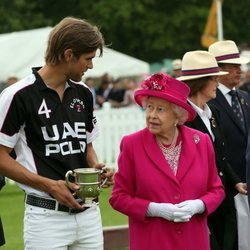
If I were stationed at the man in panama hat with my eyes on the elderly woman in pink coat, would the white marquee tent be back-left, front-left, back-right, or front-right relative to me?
back-right

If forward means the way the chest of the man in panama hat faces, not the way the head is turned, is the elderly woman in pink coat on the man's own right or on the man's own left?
on the man's own right

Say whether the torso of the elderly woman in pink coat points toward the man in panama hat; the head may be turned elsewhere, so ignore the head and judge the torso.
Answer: no

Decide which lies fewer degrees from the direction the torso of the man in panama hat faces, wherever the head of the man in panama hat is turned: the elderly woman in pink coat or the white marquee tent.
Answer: the elderly woman in pink coat

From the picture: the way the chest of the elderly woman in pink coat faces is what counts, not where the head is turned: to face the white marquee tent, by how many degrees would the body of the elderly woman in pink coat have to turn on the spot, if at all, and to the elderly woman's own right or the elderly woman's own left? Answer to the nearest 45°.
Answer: approximately 180°

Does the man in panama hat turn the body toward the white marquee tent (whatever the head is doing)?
no

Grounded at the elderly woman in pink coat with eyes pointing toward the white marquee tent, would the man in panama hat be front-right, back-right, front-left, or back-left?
front-right

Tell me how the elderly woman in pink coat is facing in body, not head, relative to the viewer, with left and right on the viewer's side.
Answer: facing the viewer

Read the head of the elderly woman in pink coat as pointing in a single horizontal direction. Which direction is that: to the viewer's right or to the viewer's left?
to the viewer's left

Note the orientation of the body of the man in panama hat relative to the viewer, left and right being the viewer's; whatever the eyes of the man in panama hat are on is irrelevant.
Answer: facing the viewer and to the right of the viewer
